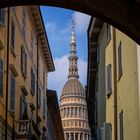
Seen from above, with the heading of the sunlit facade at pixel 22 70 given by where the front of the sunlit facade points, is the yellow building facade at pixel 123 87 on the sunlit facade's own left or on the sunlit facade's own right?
on the sunlit facade's own right

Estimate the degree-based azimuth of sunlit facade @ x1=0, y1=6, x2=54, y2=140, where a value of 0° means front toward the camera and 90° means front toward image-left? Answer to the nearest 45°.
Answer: approximately 270°
